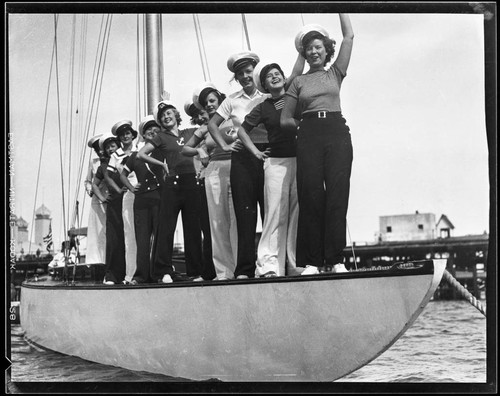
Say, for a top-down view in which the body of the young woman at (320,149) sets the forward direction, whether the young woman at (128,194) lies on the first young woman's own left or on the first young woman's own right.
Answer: on the first young woman's own right

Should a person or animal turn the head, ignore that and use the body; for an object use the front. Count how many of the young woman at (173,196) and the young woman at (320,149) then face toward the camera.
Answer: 2
